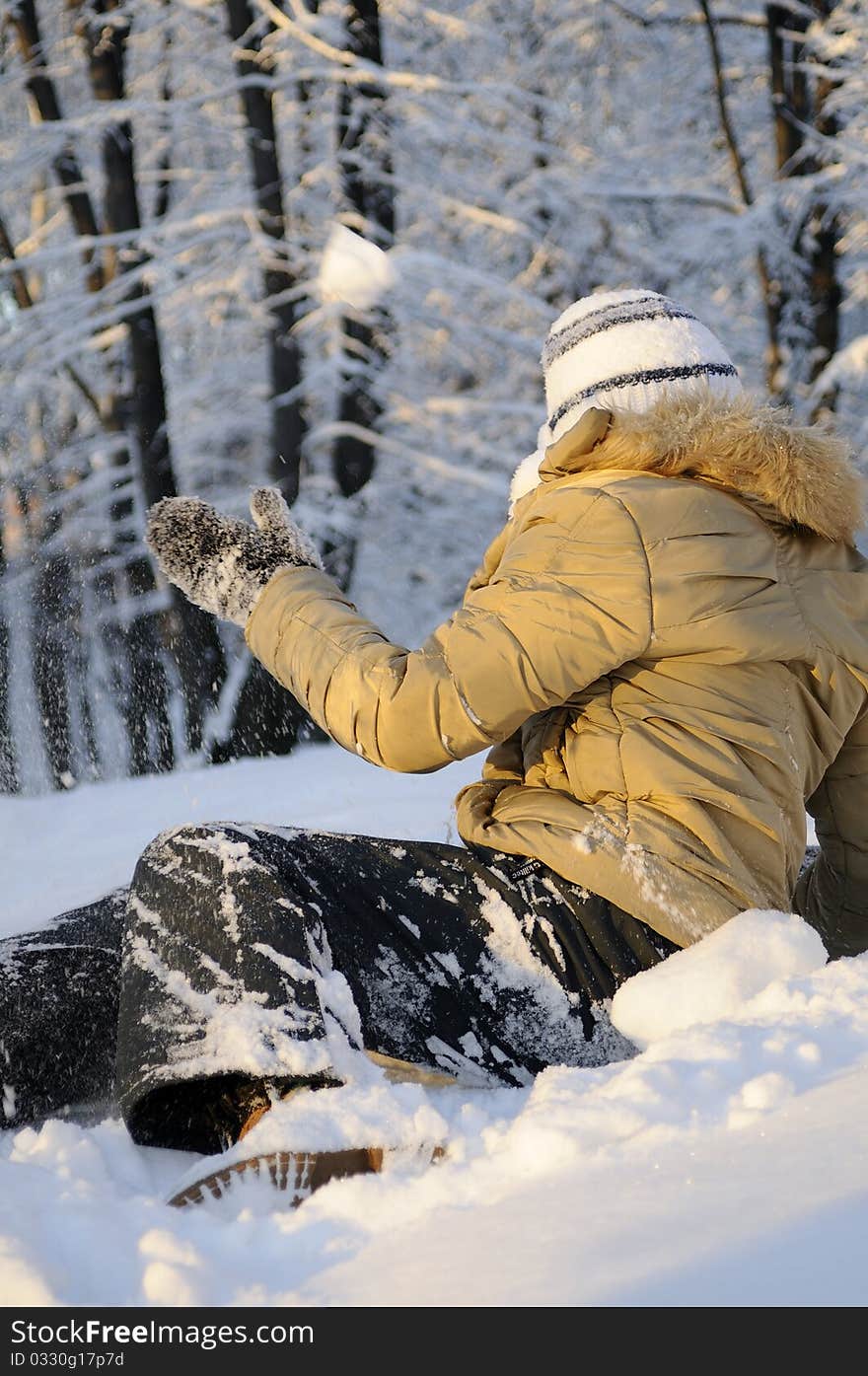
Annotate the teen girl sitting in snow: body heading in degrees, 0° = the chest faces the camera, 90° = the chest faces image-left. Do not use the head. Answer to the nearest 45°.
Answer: approximately 135°

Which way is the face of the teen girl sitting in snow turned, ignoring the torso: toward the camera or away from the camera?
away from the camera

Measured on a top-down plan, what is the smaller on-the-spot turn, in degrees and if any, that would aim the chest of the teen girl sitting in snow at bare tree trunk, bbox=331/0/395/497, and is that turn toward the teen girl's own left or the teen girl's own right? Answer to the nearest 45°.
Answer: approximately 45° to the teen girl's own right

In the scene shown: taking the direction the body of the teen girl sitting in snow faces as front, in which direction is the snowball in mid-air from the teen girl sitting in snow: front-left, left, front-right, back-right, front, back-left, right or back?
front-right

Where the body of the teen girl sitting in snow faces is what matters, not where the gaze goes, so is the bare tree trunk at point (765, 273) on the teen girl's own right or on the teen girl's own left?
on the teen girl's own right

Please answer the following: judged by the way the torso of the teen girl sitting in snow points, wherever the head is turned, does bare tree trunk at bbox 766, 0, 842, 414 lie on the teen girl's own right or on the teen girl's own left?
on the teen girl's own right

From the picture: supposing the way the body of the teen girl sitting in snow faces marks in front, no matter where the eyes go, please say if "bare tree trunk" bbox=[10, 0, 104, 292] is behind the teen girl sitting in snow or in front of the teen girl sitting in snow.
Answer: in front

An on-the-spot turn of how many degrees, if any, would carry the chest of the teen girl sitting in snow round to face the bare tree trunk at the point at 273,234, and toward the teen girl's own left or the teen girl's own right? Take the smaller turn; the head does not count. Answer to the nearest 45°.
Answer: approximately 45° to the teen girl's own right
